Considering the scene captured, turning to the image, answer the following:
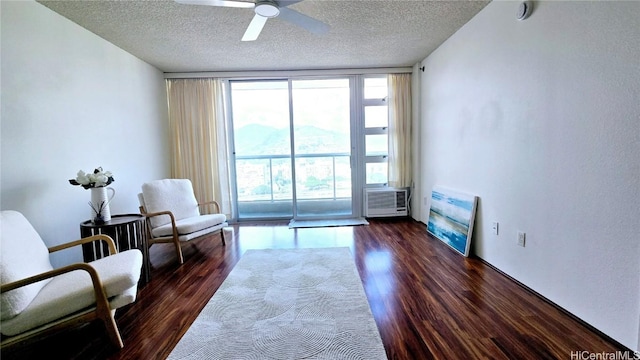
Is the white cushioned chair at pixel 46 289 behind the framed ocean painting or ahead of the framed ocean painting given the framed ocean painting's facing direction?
ahead

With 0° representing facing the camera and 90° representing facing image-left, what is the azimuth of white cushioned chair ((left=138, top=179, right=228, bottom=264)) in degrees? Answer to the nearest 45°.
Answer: approximately 315°

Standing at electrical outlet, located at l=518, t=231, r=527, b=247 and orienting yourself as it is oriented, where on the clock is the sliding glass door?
The sliding glass door is roughly at 2 o'clock from the electrical outlet.

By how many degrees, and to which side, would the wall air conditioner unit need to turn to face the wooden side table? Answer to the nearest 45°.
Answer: approximately 45° to its right

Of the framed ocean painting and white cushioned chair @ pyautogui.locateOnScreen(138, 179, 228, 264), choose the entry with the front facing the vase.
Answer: the framed ocean painting

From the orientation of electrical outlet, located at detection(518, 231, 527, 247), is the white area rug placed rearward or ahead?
ahead

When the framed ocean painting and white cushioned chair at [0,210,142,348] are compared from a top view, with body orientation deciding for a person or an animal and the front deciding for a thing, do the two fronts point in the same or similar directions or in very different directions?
very different directions

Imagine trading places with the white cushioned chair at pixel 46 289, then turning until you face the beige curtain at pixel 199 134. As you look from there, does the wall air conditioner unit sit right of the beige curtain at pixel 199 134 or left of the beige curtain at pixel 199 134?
right

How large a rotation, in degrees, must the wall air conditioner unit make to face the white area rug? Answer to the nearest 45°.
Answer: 0° — it already faces it

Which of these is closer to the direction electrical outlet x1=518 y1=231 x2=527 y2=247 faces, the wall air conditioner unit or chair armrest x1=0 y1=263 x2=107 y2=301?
the chair armrest

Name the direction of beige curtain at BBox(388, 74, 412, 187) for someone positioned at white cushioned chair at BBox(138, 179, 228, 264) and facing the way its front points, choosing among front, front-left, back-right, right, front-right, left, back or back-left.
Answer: front-left

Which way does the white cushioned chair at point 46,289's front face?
to the viewer's right
